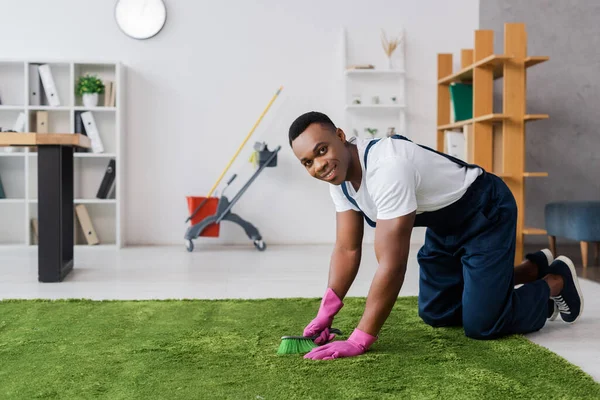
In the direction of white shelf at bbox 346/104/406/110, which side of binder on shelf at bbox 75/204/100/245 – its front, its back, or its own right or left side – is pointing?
left

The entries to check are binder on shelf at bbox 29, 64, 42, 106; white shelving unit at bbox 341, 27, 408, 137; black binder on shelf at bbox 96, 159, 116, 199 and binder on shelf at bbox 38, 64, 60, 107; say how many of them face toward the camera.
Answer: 4

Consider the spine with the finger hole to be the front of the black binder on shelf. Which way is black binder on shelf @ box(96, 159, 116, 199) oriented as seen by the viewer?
toward the camera

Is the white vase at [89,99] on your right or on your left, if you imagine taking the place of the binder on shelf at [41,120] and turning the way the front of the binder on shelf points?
on your left

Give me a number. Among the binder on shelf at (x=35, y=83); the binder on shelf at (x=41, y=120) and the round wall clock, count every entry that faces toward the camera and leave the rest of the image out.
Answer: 3

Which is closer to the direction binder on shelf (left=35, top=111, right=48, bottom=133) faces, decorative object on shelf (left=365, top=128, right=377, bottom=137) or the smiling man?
the smiling man

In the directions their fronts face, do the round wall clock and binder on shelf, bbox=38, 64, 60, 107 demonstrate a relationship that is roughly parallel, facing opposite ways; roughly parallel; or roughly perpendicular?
roughly parallel

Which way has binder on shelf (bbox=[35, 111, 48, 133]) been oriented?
toward the camera

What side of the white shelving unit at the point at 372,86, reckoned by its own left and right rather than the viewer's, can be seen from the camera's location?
front

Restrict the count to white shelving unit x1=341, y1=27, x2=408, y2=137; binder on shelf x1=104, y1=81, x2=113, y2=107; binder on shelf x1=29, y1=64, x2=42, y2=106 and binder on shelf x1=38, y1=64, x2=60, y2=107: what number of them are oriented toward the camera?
4

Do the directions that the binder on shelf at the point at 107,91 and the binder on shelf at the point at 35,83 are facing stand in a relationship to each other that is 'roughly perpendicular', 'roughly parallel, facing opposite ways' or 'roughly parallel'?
roughly parallel

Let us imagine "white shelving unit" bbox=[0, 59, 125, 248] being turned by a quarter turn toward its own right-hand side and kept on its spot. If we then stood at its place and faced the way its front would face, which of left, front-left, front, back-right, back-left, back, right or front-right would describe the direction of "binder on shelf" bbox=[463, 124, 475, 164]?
back-left

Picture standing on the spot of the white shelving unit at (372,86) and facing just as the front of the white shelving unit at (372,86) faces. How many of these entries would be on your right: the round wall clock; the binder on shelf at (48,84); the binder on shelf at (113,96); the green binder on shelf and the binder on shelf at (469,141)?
3

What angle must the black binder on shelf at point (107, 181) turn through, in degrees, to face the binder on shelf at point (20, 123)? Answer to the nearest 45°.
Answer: approximately 90° to its right

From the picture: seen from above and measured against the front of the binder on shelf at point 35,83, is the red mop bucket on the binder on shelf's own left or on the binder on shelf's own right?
on the binder on shelf's own left

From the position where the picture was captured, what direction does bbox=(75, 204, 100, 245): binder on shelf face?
facing the viewer

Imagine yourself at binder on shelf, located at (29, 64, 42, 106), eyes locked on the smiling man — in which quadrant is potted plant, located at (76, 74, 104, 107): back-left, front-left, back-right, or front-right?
front-left
